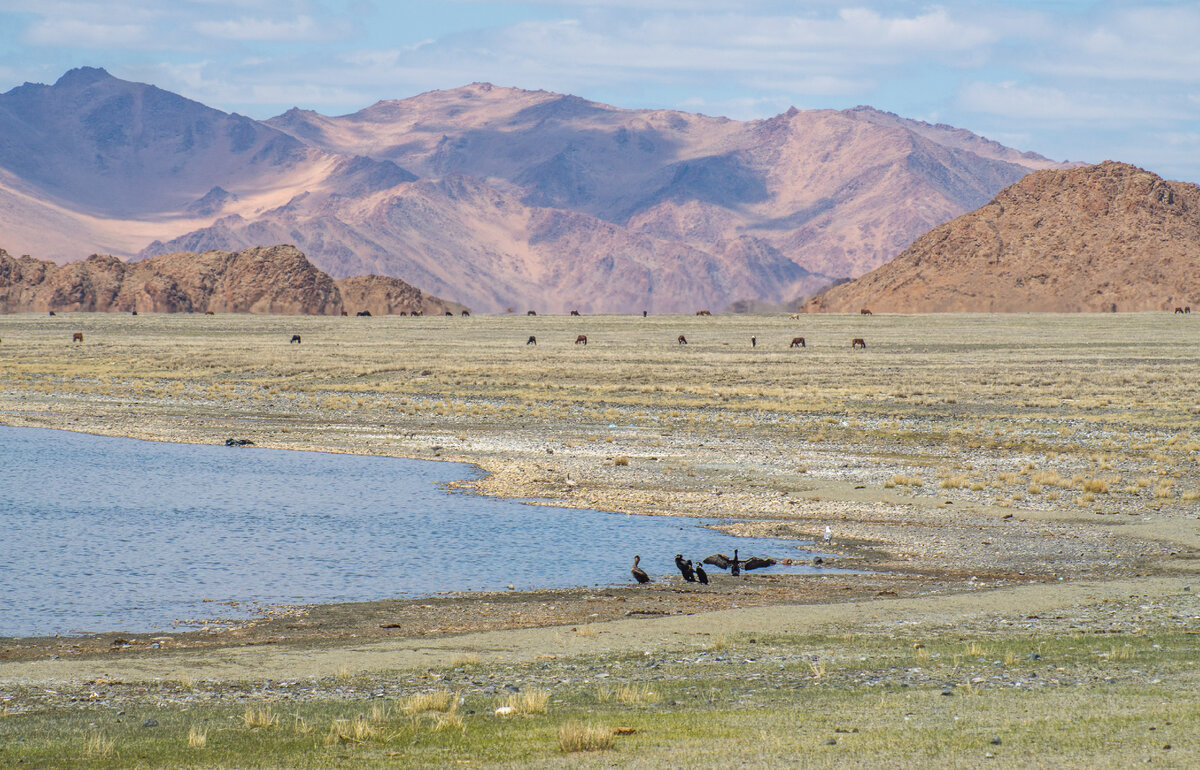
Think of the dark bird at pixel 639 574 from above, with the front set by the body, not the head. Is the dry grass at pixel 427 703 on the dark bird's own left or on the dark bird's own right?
on the dark bird's own left

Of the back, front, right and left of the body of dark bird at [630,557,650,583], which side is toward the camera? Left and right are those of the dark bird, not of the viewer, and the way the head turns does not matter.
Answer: left

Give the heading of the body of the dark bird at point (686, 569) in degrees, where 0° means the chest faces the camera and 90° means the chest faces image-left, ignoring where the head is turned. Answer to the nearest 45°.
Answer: approximately 90°

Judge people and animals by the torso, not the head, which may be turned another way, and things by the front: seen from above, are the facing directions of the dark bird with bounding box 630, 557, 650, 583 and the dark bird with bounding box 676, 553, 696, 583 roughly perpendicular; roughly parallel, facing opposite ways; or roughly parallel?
roughly parallel
